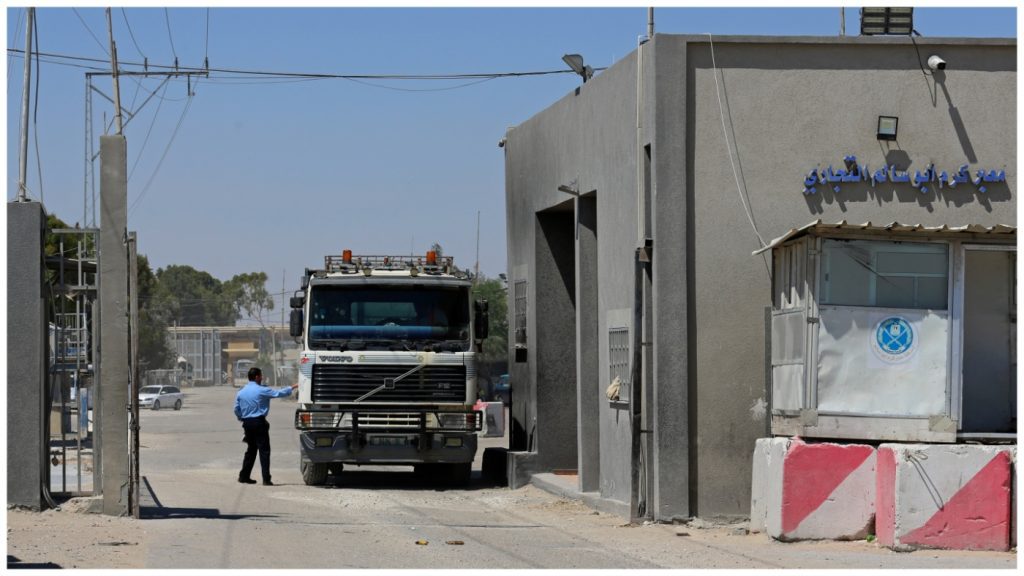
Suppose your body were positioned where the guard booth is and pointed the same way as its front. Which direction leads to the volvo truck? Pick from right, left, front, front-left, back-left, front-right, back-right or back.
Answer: back-right

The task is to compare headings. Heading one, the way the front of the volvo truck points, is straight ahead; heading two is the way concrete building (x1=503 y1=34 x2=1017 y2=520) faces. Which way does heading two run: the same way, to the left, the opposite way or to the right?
the same way

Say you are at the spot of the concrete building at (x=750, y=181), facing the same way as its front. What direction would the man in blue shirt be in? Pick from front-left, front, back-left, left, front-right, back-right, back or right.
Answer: back-right

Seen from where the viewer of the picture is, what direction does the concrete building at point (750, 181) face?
facing the viewer

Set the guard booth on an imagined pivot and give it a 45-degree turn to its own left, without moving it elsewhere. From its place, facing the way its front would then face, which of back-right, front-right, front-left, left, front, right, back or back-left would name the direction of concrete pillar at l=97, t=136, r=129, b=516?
back-right

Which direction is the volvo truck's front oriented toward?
toward the camera

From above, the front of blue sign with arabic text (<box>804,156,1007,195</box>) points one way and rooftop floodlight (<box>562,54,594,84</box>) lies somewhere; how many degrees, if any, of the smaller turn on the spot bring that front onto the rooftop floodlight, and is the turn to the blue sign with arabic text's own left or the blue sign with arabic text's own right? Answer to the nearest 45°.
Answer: approximately 135° to the blue sign with arabic text's own right

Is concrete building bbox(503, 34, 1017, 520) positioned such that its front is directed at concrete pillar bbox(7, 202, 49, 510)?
no

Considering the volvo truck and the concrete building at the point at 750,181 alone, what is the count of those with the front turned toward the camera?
2

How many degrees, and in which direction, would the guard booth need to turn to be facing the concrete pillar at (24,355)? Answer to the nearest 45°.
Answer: approximately 90° to its right

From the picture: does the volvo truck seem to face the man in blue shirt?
no

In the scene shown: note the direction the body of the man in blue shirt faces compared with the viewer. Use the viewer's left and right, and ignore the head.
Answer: facing away from the viewer and to the right of the viewer

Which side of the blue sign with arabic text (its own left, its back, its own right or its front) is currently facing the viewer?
front

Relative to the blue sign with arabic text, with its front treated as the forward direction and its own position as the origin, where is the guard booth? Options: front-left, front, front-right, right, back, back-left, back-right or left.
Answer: front

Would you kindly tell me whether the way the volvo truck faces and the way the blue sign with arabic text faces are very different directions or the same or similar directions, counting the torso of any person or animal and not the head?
same or similar directions
